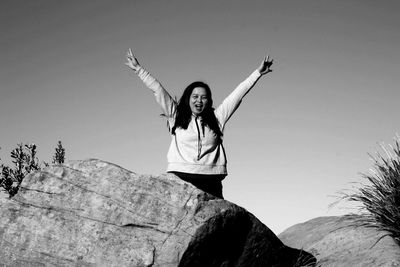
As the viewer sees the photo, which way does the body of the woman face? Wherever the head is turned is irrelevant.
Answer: toward the camera

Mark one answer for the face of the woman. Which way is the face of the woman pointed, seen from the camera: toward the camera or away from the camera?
toward the camera

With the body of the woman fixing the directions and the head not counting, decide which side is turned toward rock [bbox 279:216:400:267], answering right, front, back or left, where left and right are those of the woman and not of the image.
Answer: left
